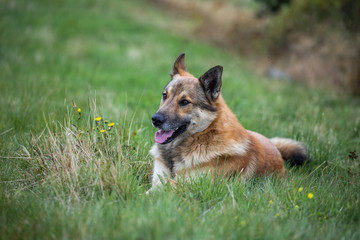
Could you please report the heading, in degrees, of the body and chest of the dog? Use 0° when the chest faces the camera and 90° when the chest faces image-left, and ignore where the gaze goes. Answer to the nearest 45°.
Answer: approximately 45°
